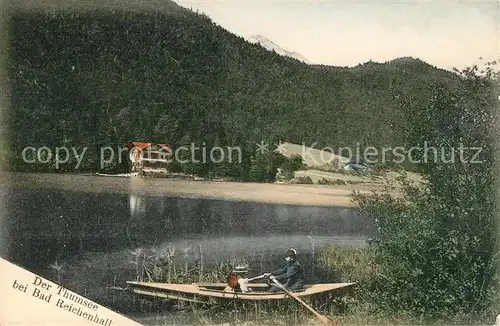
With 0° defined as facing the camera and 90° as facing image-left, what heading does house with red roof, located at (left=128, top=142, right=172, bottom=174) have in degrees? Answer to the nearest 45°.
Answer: approximately 0°

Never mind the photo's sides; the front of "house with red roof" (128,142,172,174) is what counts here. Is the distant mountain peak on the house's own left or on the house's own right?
on the house's own left

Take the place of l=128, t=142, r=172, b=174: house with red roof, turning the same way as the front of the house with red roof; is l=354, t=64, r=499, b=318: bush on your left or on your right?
on your left
